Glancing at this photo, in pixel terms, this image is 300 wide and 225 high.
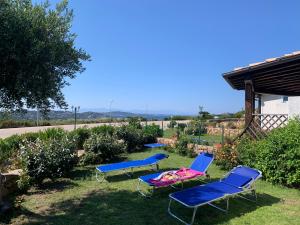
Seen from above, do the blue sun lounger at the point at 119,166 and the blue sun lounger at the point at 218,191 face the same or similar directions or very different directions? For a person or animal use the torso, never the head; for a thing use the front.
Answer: same or similar directions

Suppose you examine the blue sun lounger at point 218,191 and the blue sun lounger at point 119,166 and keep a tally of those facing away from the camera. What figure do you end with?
0

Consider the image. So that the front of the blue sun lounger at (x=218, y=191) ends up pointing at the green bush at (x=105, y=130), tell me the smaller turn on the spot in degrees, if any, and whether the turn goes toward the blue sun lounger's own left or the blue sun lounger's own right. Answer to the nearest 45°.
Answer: approximately 90° to the blue sun lounger's own right

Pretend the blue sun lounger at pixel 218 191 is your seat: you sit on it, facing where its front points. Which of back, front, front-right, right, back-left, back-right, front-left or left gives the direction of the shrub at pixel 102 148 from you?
right

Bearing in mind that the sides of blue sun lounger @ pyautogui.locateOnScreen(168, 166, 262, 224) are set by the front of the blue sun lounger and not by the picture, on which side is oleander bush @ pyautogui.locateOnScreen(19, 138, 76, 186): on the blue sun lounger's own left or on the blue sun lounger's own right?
on the blue sun lounger's own right

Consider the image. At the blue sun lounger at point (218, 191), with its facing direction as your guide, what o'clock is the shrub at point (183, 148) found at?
The shrub is roughly at 4 o'clock from the blue sun lounger.

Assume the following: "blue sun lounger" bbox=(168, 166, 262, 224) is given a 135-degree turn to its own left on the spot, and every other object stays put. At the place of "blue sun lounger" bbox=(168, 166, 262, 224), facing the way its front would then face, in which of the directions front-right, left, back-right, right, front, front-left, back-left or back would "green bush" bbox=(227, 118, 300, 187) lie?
front-left

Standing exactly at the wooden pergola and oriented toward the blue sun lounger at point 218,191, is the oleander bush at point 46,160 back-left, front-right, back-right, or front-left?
front-right

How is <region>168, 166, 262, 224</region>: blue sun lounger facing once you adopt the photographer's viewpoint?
facing the viewer and to the left of the viewer

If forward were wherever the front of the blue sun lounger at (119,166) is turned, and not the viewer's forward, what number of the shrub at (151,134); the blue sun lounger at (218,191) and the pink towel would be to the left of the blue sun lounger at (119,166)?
2

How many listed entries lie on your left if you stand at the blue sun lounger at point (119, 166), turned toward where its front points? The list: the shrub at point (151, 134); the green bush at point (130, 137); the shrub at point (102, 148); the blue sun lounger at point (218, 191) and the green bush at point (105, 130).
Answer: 1

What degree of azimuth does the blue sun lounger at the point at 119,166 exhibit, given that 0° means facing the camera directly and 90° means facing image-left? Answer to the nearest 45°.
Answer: approximately 45°
